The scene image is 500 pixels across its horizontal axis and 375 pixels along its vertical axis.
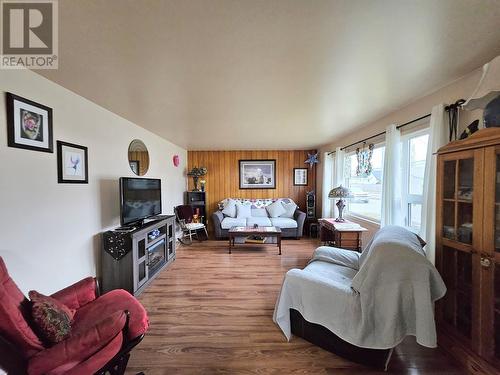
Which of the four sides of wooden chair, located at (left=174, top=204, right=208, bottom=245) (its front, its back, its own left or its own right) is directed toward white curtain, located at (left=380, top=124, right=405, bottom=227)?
front

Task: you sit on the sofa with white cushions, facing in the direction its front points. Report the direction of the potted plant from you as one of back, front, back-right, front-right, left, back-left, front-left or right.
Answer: right

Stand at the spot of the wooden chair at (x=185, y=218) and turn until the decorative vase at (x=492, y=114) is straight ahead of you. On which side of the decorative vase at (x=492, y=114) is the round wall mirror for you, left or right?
right

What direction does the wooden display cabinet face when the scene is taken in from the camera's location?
facing the viewer and to the left of the viewer

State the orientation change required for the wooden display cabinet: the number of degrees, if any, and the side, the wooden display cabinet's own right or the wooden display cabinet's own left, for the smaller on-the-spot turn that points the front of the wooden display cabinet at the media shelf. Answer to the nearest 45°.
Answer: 0° — it already faces it

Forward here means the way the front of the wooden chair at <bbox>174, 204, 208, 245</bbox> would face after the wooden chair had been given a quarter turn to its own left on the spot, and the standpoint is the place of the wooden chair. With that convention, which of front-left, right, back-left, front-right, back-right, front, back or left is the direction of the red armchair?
back-right

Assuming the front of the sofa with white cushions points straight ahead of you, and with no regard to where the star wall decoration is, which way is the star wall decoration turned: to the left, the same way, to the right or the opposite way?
the same way

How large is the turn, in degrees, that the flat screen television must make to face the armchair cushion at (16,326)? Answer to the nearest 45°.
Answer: approximately 45° to its right

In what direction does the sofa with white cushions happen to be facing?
toward the camera

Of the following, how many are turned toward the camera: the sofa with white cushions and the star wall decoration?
2

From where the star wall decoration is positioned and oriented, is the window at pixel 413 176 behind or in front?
in front

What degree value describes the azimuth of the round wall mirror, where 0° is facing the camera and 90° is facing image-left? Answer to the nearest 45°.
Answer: approximately 315°

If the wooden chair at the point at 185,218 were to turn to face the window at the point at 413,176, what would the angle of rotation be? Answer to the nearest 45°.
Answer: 0° — it already faces it

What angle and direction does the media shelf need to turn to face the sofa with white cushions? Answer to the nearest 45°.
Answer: approximately 90° to its left

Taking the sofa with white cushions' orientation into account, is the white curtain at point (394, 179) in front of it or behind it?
in front

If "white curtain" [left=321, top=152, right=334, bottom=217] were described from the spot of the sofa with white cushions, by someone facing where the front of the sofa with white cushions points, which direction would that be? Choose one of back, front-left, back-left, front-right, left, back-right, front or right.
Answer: left

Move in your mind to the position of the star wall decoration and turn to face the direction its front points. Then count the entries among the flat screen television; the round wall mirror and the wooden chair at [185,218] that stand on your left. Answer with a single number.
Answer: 0

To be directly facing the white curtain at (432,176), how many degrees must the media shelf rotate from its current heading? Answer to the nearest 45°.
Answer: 0° — it already faces it

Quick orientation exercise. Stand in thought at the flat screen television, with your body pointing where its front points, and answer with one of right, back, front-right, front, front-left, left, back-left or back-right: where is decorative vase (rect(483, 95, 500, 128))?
front

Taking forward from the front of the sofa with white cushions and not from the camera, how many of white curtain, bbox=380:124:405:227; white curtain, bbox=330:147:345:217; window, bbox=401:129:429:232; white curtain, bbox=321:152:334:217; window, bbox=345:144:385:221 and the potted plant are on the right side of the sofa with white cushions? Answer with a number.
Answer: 1
